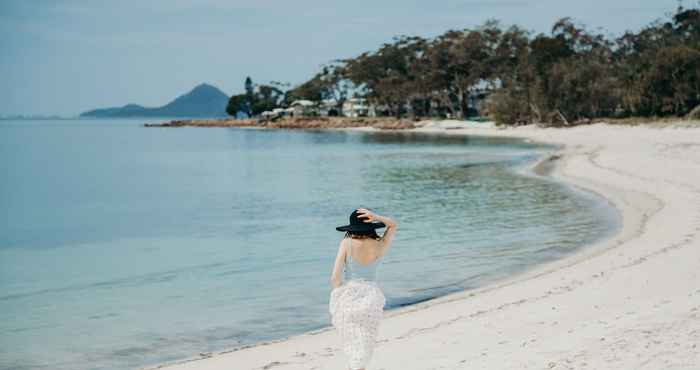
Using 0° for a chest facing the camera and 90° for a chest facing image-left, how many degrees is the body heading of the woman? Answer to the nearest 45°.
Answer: approximately 180°

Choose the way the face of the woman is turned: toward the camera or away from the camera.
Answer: away from the camera
